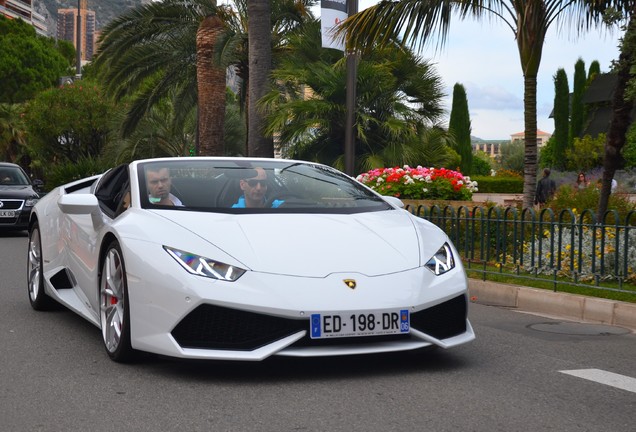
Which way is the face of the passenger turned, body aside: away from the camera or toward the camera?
toward the camera

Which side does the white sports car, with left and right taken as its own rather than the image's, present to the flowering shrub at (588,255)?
left

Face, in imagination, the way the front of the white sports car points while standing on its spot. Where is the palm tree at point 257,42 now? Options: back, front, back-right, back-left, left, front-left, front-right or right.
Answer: back-left

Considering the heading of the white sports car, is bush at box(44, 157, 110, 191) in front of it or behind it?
behind

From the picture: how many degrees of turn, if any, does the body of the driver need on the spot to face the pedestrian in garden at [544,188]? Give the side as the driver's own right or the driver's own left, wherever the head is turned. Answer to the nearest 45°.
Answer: approximately 90° to the driver's own left

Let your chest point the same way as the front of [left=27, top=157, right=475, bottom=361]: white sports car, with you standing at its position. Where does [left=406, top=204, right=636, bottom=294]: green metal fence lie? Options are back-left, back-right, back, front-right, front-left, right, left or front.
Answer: left

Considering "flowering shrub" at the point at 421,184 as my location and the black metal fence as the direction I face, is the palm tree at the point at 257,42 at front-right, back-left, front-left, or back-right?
back-right

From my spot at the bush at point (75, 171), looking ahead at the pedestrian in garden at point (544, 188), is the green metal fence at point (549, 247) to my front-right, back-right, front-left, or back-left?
front-right

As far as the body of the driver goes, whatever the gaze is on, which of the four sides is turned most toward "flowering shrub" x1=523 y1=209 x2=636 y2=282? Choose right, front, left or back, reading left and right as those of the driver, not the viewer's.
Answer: left

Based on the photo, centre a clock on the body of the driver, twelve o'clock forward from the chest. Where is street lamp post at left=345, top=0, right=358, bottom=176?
The street lamp post is roughly at 8 o'clock from the driver.
